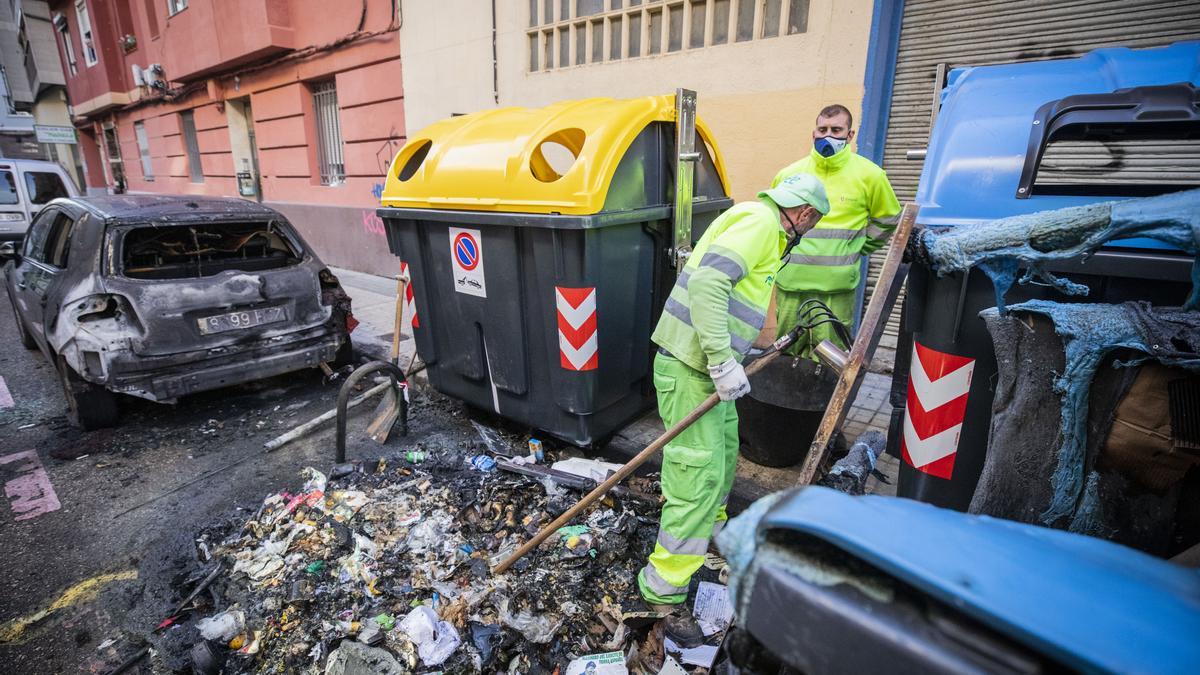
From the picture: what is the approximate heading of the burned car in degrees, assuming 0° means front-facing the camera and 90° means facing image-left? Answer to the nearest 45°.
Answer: approximately 135°

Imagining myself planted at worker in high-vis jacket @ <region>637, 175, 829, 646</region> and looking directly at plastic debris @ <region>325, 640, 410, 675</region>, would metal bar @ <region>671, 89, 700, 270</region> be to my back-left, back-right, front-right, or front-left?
back-right

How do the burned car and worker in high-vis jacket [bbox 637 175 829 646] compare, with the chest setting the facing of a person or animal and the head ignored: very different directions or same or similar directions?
very different directions

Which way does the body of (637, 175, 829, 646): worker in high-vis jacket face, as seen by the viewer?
to the viewer's right

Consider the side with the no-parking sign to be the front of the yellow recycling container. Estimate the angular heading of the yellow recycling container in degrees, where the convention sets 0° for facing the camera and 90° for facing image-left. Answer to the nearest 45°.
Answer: approximately 45°

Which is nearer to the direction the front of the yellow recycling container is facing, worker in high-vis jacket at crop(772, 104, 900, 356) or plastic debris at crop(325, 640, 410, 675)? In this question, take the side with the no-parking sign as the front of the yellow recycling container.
the plastic debris

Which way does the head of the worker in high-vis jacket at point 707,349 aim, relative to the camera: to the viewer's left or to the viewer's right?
to the viewer's right
